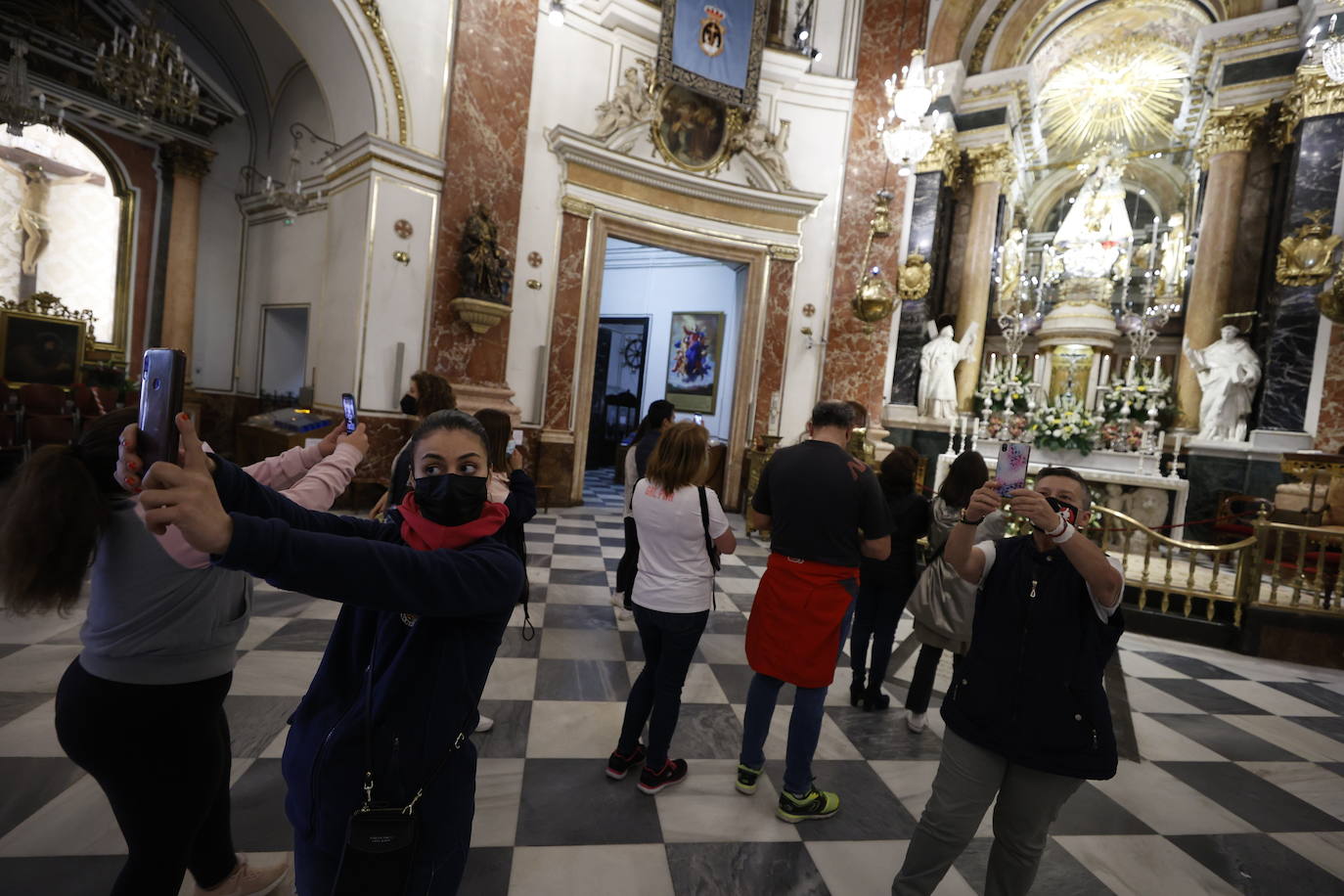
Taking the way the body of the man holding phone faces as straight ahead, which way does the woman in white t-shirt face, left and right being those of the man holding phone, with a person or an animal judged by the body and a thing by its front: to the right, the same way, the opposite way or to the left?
the opposite way

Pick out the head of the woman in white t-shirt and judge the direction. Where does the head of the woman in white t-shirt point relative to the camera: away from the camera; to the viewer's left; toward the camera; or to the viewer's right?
away from the camera

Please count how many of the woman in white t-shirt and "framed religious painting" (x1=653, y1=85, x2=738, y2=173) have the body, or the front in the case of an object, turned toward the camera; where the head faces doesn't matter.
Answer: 1

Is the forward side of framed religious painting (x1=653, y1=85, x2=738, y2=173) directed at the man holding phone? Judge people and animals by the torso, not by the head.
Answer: yes

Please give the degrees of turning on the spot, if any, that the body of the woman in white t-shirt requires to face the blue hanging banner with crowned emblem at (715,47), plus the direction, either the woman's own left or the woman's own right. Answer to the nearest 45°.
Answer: approximately 45° to the woman's own left

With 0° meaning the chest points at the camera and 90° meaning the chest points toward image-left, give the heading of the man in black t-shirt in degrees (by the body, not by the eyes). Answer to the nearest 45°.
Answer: approximately 225°

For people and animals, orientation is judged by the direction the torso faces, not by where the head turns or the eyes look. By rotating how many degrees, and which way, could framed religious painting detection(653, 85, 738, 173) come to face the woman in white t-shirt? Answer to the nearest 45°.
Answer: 0° — it already faces them

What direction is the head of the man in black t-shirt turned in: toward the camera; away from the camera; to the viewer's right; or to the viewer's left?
away from the camera

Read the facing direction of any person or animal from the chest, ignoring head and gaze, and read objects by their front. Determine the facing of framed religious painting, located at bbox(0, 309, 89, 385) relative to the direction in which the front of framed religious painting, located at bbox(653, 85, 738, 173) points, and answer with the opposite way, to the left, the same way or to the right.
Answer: to the left

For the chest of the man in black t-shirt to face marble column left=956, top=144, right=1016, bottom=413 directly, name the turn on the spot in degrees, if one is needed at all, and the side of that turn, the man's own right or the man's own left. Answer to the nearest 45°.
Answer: approximately 45° to the man's own left
